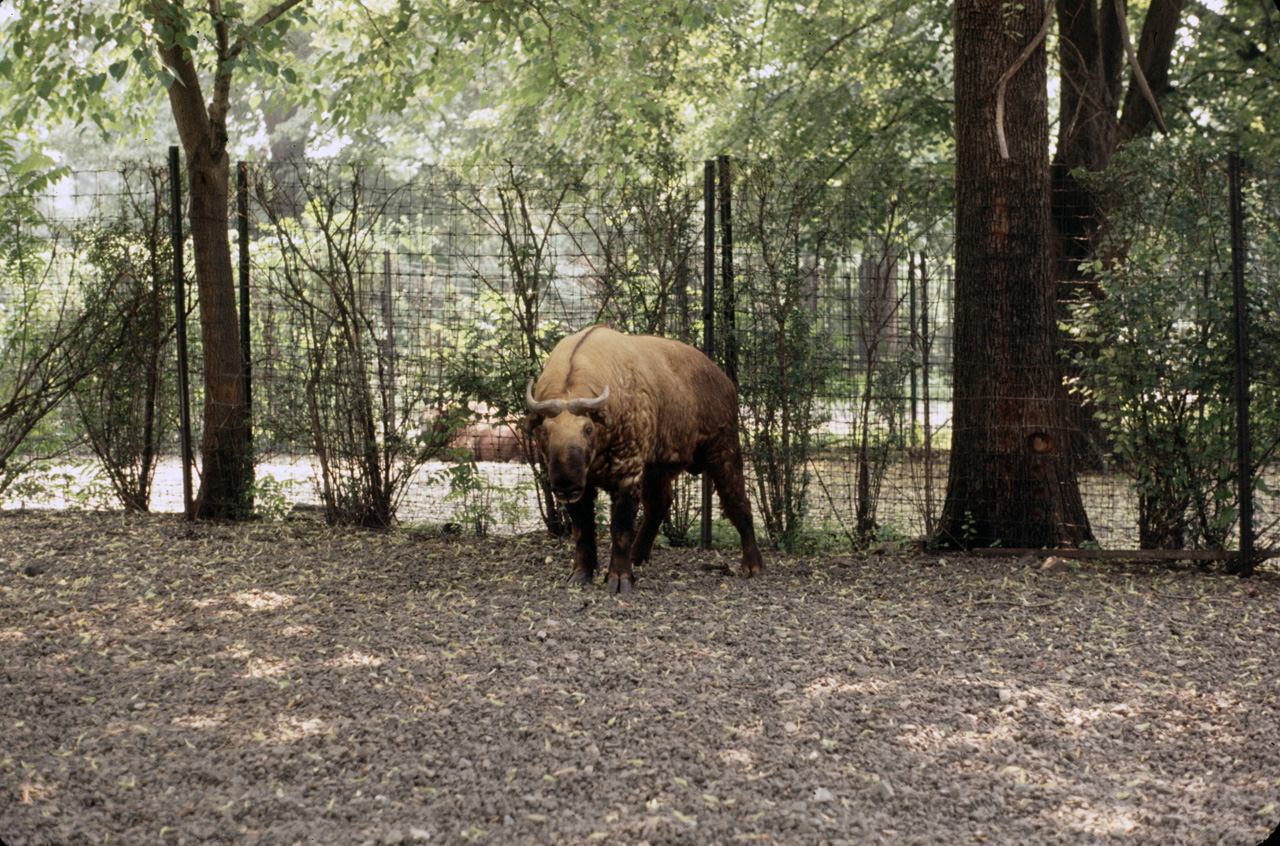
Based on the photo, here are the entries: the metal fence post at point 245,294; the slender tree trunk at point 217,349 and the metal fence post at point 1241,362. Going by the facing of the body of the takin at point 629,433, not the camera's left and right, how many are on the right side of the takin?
2

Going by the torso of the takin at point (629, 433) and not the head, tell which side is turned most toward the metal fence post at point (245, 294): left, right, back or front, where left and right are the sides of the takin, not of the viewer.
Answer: right

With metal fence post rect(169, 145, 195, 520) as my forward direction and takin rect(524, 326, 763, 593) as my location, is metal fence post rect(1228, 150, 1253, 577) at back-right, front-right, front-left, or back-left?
back-right

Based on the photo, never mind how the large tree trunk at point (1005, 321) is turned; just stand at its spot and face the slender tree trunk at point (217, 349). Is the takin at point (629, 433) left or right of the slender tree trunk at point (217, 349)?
left

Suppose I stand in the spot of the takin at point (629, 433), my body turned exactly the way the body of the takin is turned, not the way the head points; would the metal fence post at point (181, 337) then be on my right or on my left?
on my right

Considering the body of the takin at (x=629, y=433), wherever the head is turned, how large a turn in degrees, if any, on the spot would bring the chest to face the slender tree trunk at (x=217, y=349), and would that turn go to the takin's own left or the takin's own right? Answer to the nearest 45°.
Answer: approximately 90° to the takin's own right

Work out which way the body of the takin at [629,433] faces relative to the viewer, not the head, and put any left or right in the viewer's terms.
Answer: facing the viewer and to the left of the viewer

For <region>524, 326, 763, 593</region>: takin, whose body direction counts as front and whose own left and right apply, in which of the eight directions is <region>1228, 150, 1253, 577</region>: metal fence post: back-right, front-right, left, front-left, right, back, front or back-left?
back-left

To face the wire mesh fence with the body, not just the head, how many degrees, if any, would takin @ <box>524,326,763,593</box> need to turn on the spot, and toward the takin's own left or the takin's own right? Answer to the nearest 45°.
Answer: approximately 135° to the takin's own right
